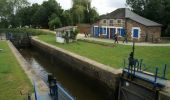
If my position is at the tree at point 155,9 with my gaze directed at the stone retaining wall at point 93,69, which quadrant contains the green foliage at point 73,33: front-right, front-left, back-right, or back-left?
front-right

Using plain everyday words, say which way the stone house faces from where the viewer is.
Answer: facing the viewer and to the left of the viewer

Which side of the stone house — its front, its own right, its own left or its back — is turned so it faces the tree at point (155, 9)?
back

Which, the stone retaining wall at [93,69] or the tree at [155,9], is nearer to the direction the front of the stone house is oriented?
the stone retaining wall

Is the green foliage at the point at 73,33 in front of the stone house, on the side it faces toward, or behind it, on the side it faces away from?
in front

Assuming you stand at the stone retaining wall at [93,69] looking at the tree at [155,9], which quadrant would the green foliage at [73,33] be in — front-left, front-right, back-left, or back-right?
front-left

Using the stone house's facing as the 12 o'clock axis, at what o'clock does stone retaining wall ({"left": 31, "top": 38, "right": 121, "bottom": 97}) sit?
The stone retaining wall is roughly at 11 o'clock from the stone house.
